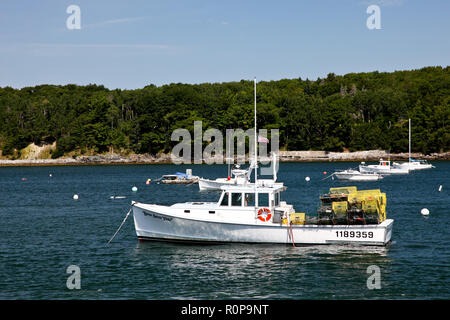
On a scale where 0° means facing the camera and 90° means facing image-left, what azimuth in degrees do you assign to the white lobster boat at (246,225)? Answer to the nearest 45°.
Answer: approximately 90°
